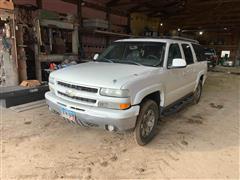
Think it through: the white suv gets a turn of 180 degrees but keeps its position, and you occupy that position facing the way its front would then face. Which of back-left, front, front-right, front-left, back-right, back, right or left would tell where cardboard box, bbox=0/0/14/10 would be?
left

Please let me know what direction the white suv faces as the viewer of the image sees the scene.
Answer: facing the viewer and to the left of the viewer

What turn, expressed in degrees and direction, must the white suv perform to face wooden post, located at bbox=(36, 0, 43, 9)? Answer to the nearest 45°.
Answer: approximately 90° to its right
